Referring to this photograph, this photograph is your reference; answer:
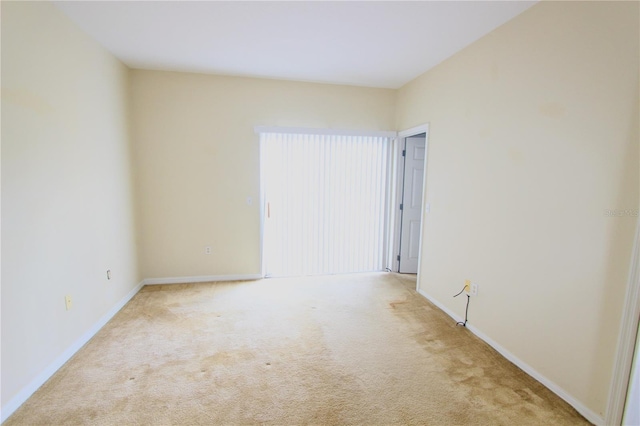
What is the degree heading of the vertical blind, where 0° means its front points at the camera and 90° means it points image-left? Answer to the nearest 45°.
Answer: approximately 0°

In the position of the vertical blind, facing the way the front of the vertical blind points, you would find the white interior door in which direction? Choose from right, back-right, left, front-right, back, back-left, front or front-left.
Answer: left
